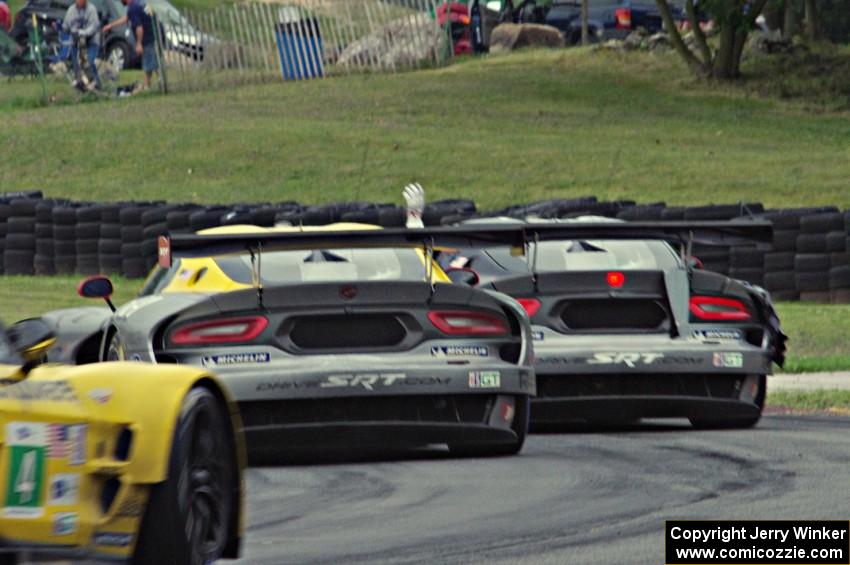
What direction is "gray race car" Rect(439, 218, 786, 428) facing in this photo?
away from the camera

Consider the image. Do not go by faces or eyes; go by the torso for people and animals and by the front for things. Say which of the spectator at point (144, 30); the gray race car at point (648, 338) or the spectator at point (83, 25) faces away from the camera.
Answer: the gray race car

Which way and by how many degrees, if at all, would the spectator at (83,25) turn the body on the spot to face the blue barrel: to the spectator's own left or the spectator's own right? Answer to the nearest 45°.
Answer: approximately 90° to the spectator's own left

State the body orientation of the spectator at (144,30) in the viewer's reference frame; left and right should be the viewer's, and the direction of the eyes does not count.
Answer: facing to the left of the viewer

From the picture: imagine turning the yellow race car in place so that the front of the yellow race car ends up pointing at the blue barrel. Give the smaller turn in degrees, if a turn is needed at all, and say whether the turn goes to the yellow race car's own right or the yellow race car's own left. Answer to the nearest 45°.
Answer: approximately 45° to the yellow race car's own left

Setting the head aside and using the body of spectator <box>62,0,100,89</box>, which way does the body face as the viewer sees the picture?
toward the camera

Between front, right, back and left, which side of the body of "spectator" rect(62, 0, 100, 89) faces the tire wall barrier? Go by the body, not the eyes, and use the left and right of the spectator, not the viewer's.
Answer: front

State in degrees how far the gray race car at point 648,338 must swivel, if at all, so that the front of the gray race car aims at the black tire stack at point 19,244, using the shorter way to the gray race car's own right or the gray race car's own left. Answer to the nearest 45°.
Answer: approximately 45° to the gray race car's own left

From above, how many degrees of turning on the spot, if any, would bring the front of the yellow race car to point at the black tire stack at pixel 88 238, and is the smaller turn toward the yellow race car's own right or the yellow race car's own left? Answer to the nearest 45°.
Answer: approximately 45° to the yellow race car's own left

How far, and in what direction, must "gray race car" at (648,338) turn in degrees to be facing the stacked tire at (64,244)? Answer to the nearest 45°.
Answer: approximately 45° to its left

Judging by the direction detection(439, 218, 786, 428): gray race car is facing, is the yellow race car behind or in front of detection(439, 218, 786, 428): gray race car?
behind
